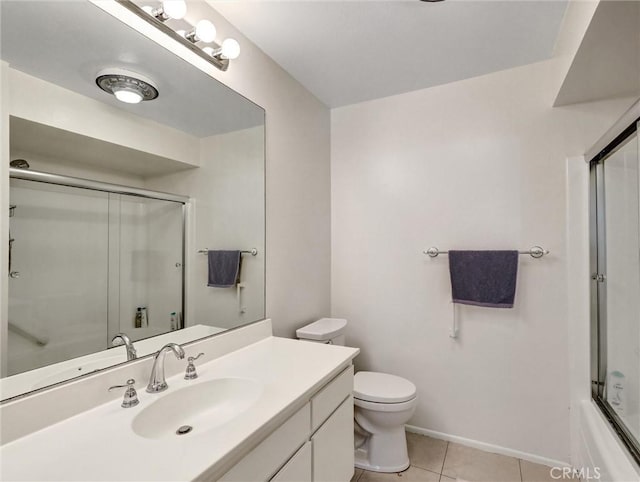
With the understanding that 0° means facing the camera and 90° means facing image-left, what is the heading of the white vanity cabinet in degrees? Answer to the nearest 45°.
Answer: approximately 315°

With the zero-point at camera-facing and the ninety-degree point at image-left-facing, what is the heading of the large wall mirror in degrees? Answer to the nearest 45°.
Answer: approximately 315°

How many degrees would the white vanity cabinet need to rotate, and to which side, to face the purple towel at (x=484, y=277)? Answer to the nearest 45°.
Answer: approximately 90° to its left

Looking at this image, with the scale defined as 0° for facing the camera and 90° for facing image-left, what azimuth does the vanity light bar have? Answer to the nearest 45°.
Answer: approximately 315°
